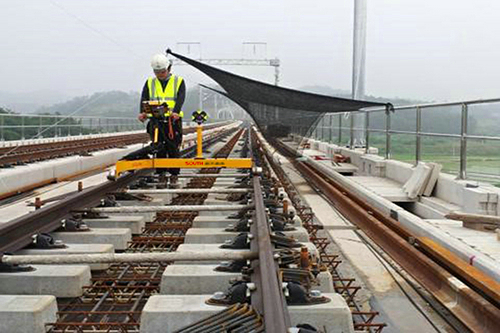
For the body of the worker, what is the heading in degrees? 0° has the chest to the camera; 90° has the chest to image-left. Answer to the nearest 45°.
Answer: approximately 0°

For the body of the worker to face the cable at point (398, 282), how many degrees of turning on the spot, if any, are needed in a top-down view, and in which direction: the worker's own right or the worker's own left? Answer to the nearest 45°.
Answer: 0° — they already face it

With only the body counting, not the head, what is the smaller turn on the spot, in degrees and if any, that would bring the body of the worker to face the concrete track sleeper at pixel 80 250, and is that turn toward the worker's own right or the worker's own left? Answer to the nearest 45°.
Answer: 0° — they already face it

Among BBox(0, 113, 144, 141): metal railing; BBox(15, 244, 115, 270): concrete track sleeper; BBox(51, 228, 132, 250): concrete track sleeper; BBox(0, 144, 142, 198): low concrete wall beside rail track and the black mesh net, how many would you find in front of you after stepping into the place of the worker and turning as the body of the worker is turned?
2

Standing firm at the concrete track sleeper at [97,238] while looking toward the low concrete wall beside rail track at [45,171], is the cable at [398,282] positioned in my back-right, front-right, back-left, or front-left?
back-right

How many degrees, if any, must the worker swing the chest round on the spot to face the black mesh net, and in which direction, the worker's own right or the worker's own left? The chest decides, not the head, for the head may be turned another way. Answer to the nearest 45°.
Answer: approximately 135° to the worker's own left

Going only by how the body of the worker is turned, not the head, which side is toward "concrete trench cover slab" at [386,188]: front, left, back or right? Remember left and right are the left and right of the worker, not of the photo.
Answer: left

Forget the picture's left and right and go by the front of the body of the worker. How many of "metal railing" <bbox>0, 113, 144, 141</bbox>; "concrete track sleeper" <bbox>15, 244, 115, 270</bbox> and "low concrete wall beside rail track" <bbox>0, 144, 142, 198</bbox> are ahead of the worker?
1

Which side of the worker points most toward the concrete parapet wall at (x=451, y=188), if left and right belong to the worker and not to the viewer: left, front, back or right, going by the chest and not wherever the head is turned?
left
